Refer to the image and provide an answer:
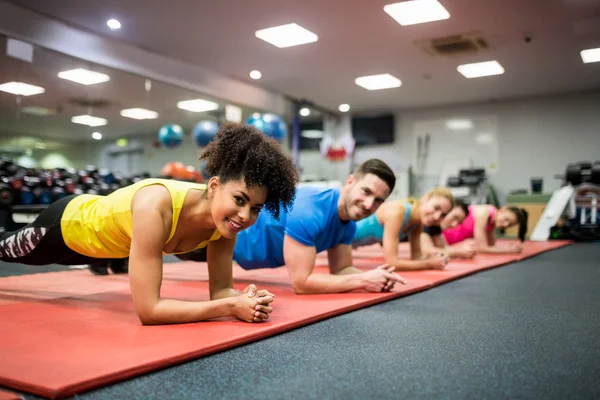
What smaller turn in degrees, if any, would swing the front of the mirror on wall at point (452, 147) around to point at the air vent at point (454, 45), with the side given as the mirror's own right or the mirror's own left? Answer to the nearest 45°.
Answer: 0° — it already faces it

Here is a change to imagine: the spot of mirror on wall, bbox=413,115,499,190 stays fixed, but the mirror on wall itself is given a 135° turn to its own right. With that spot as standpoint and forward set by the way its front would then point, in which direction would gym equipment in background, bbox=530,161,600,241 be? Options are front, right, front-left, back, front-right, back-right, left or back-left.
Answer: back

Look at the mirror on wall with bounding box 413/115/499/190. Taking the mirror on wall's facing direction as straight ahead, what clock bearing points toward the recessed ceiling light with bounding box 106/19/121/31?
The recessed ceiling light is roughly at 1 o'clock from the mirror on wall.

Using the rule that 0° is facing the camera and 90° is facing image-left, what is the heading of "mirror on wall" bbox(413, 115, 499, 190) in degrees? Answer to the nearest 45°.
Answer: approximately 0°

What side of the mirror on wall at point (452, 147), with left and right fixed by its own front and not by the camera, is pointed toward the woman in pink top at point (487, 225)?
front

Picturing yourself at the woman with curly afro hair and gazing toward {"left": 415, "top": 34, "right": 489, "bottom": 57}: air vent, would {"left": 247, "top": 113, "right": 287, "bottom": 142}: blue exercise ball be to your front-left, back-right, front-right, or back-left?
front-left

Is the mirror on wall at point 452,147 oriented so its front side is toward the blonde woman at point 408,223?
yes

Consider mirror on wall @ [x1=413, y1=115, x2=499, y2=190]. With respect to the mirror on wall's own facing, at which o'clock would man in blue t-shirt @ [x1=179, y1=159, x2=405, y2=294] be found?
The man in blue t-shirt is roughly at 12 o'clock from the mirror on wall.

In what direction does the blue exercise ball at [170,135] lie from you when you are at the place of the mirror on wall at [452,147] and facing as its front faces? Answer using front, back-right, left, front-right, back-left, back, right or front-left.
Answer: front-right

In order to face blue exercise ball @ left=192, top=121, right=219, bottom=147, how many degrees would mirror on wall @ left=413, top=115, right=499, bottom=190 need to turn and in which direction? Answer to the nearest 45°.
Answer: approximately 45° to its right

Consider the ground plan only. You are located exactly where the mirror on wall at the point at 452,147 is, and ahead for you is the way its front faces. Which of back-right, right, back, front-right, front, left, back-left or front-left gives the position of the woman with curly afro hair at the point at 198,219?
front

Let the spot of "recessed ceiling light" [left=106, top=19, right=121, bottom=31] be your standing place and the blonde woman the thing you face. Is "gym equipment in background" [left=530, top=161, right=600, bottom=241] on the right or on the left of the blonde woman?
left

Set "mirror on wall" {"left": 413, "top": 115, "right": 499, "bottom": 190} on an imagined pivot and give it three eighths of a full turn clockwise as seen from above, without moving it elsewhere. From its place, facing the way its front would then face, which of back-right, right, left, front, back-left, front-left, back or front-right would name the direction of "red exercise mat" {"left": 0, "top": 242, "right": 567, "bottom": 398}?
back-left

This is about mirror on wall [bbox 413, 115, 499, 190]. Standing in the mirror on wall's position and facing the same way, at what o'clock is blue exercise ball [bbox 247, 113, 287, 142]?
The blue exercise ball is roughly at 1 o'clock from the mirror on wall.

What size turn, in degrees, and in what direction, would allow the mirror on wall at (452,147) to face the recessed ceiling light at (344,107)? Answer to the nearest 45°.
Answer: approximately 90° to its right

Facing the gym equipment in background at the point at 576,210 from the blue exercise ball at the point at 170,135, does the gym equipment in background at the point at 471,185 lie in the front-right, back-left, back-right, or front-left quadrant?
front-left
